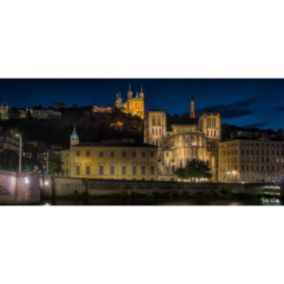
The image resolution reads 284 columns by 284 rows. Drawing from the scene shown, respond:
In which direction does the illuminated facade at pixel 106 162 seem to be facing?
toward the camera

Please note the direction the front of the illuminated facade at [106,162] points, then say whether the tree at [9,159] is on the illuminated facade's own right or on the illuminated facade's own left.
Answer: on the illuminated facade's own right

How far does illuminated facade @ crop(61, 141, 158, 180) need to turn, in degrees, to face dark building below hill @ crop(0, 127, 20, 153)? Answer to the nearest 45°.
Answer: approximately 90° to its right

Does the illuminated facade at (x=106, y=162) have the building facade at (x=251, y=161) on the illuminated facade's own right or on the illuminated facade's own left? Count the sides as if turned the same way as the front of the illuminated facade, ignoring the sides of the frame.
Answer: on the illuminated facade's own left

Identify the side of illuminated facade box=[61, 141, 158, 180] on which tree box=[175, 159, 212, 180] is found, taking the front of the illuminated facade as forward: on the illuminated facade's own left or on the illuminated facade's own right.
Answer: on the illuminated facade's own left

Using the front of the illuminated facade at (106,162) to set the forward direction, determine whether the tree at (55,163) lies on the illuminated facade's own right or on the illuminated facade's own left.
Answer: on the illuminated facade's own right
